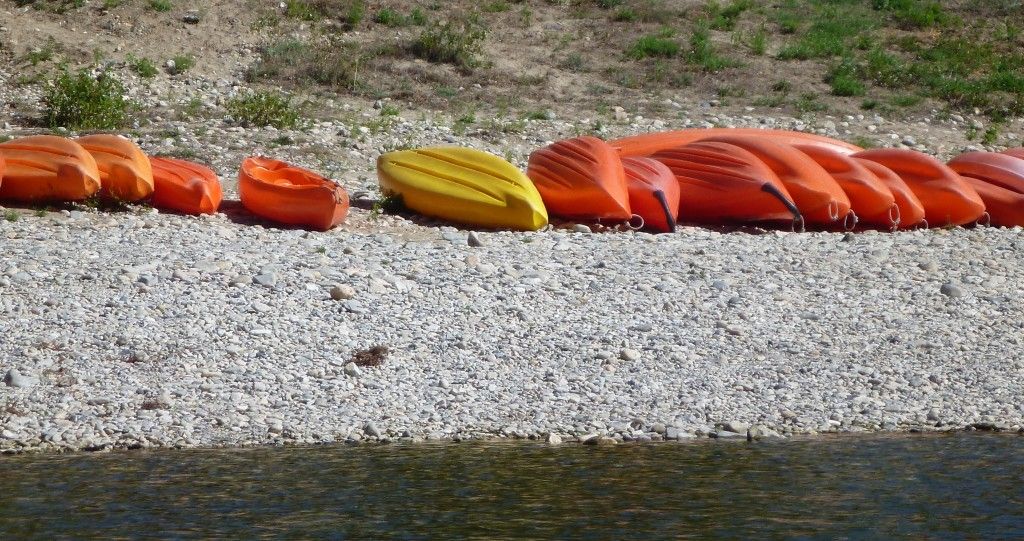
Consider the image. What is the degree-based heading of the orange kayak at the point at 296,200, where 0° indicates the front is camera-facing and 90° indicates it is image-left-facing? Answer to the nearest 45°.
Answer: approximately 315°

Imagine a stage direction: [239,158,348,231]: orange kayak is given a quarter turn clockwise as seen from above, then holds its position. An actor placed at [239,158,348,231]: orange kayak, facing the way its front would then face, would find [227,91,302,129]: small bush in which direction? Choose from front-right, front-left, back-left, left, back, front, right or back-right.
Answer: back-right

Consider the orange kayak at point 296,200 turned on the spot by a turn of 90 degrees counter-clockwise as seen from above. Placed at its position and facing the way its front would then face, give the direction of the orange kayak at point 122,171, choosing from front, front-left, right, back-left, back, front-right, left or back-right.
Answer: back-left

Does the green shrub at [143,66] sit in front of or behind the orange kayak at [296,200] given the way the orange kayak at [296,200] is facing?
behind

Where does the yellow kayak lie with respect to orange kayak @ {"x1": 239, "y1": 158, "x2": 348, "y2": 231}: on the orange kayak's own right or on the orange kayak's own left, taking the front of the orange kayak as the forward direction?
on the orange kayak's own left

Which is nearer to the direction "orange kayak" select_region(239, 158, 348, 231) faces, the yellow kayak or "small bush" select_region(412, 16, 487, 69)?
the yellow kayak

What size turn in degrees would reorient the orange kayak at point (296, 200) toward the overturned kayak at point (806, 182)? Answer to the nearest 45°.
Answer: approximately 45° to its left

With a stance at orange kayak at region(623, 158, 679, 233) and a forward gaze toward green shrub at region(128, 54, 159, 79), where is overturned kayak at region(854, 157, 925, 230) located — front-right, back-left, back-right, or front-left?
back-right

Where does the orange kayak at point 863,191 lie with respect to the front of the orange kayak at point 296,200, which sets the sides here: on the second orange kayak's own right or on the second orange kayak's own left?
on the second orange kayak's own left

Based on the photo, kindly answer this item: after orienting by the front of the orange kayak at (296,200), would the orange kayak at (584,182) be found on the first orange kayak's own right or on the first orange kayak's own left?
on the first orange kayak's own left

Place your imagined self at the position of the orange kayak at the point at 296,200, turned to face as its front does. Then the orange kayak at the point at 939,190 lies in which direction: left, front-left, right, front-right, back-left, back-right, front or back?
front-left

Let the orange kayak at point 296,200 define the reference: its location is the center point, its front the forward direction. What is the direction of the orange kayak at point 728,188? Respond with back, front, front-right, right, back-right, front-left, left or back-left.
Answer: front-left

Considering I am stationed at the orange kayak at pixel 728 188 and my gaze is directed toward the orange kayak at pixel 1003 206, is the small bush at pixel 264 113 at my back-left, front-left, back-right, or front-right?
back-left

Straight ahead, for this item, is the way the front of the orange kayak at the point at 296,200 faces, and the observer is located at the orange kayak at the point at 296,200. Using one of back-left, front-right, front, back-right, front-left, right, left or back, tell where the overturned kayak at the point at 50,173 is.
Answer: back-right

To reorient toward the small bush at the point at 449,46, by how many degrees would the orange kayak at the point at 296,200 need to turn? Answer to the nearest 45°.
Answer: approximately 135° to its left
